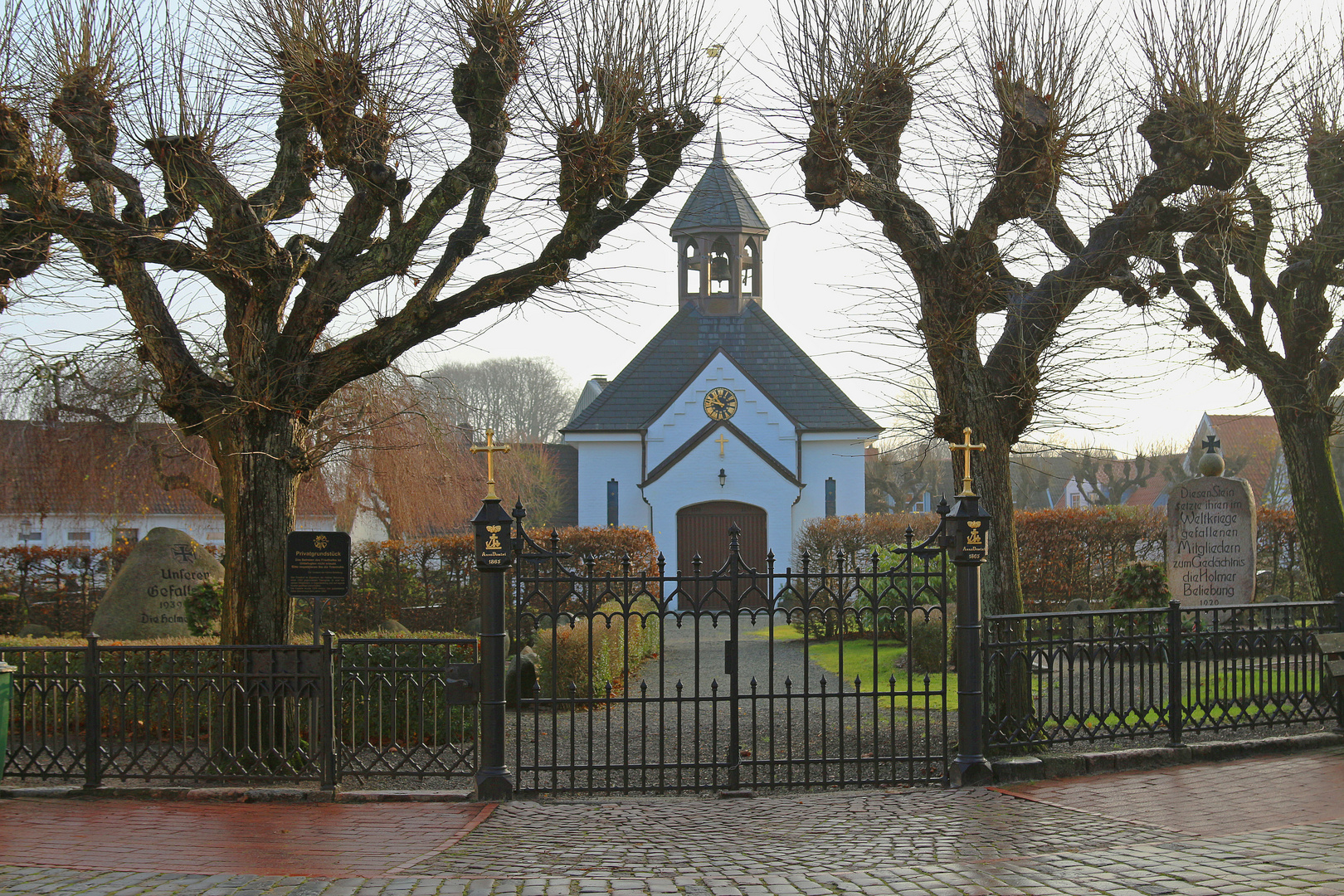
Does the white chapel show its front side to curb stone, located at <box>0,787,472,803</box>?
yes

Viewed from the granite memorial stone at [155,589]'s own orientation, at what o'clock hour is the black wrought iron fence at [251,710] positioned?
The black wrought iron fence is roughly at 12 o'clock from the granite memorial stone.

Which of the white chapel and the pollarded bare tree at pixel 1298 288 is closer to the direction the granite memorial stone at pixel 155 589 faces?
the pollarded bare tree

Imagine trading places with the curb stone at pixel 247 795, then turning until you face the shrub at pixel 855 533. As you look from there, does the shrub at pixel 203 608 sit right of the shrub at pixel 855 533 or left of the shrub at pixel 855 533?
left

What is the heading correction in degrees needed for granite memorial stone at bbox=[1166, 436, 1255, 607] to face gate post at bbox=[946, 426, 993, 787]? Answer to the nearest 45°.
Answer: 0° — it already faces it

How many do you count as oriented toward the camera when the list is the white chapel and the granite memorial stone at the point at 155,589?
2

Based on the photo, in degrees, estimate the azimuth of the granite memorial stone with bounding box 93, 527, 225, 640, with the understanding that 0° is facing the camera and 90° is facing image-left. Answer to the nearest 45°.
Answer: approximately 0°
